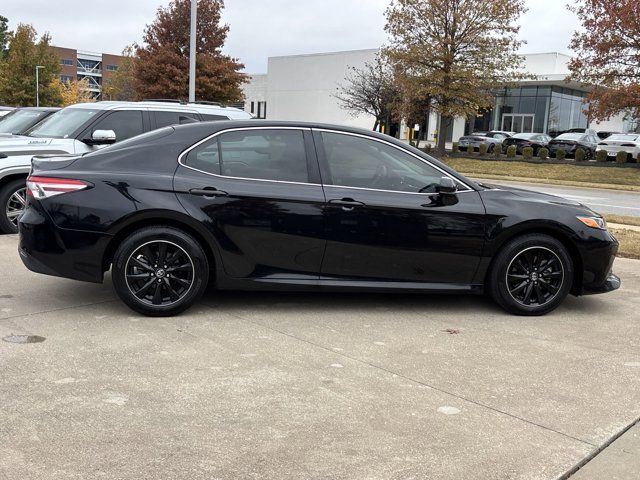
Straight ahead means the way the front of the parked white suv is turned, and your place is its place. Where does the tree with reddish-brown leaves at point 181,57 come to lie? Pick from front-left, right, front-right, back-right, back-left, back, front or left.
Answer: back-right

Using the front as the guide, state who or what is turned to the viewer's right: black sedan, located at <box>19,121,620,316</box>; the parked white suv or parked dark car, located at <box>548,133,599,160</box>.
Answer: the black sedan

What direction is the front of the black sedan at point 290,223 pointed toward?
to the viewer's right

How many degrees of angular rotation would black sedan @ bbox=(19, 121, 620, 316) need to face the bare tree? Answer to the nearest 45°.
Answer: approximately 90° to its left

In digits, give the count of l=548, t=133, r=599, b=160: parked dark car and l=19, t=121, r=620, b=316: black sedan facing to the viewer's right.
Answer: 1

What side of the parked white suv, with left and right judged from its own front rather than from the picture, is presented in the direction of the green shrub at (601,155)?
back

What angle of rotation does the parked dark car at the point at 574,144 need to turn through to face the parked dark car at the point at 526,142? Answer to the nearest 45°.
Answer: approximately 90° to its left

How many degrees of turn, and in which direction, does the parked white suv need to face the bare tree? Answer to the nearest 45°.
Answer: approximately 180°

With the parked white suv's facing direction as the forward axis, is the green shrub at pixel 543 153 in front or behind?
behind
